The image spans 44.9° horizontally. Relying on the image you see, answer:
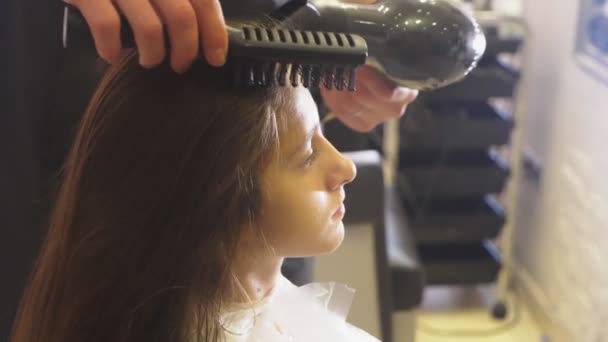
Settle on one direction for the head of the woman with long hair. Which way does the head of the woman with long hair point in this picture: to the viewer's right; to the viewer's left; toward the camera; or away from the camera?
to the viewer's right

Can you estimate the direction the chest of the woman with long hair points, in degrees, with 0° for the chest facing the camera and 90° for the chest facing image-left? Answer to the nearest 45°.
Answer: approximately 270°
